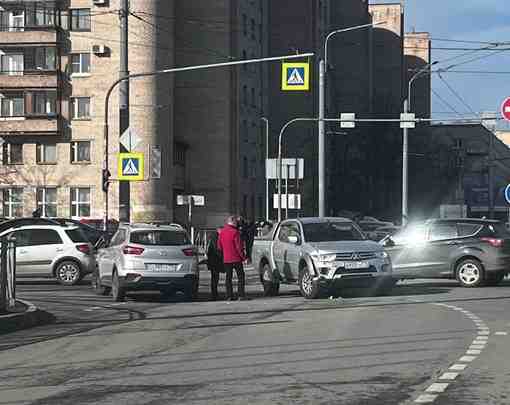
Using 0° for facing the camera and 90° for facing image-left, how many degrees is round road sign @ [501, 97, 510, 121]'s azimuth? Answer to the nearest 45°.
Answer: approximately 0°

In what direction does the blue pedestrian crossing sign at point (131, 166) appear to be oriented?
toward the camera

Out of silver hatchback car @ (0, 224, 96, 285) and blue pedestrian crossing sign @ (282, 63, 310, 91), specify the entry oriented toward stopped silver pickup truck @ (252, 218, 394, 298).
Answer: the blue pedestrian crossing sign

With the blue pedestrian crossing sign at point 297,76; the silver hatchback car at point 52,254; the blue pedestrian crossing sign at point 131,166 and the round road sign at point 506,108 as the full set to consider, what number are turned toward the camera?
3

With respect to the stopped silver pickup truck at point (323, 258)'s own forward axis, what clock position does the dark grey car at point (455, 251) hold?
the dark grey car at point (455, 251) is roughly at 9 o'clock from the stopped silver pickup truck at point (323, 258).

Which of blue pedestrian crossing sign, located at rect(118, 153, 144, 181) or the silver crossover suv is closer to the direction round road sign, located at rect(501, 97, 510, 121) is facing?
the silver crossover suv

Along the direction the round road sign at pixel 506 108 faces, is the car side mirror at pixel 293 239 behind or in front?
in front

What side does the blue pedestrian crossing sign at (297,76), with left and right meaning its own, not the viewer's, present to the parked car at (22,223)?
right

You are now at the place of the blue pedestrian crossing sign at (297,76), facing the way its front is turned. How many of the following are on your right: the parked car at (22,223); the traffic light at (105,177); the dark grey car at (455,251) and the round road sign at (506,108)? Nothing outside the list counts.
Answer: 2

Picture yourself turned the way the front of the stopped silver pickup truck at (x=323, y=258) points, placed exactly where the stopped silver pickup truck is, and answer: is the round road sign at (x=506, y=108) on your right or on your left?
on your left

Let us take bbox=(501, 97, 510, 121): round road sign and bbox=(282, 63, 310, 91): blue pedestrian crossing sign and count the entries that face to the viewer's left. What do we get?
0

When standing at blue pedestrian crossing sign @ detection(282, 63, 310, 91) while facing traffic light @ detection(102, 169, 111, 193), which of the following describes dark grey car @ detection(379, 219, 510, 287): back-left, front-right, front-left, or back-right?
back-left

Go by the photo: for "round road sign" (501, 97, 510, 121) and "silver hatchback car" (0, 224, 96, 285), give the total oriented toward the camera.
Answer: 1
